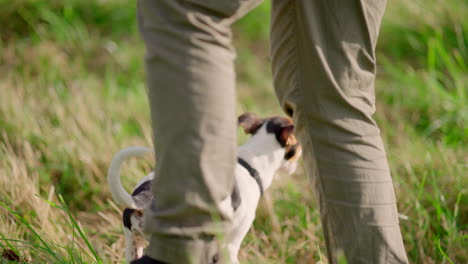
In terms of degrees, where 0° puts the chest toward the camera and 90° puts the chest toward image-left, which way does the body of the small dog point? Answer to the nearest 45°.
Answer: approximately 270°
